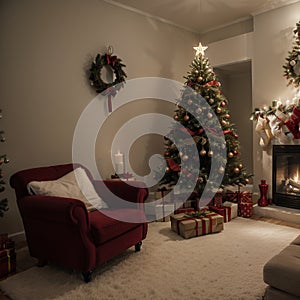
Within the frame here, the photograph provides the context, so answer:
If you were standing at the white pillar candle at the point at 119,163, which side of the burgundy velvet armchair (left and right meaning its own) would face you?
left

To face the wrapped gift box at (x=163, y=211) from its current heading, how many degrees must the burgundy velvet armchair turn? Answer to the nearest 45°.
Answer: approximately 90° to its left

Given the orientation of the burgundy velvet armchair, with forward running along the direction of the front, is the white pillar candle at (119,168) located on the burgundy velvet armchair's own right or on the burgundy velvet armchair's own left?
on the burgundy velvet armchair's own left

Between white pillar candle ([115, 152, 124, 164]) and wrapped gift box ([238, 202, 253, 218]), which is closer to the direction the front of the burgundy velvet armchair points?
the wrapped gift box

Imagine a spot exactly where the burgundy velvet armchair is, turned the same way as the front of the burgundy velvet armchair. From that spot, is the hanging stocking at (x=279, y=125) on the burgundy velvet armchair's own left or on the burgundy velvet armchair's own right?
on the burgundy velvet armchair's own left

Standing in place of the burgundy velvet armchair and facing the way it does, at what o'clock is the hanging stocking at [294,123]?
The hanging stocking is roughly at 10 o'clock from the burgundy velvet armchair.

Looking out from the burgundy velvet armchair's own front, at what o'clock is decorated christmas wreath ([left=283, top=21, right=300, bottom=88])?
The decorated christmas wreath is roughly at 10 o'clock from the burgundy velvet armchair.

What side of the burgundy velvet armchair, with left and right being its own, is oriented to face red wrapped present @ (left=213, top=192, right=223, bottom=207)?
left

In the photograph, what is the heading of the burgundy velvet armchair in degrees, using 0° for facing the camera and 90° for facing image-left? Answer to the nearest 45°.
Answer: approximately 315°
